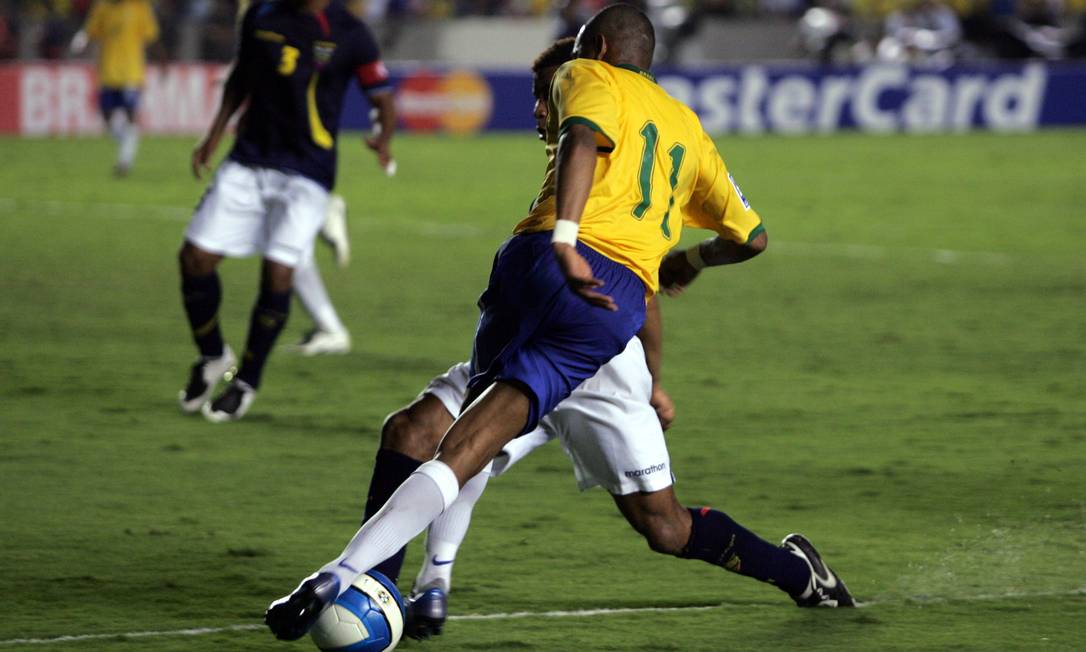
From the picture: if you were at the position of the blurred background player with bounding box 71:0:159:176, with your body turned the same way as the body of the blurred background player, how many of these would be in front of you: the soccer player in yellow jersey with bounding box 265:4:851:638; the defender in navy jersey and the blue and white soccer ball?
3

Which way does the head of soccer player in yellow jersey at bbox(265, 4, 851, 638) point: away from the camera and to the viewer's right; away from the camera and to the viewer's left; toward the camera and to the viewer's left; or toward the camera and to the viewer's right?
away from the camera and to the viewer's left

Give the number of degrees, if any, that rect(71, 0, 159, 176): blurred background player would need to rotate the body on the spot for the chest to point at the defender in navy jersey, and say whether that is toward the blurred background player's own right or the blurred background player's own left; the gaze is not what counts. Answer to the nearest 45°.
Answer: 0° — they already face them

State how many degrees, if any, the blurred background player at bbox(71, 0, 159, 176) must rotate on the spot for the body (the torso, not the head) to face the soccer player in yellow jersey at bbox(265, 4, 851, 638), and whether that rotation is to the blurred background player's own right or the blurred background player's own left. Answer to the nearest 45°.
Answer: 0° — they already face them

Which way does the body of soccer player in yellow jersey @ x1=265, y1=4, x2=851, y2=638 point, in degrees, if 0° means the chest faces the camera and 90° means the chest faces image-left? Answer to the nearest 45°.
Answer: approximately 135°

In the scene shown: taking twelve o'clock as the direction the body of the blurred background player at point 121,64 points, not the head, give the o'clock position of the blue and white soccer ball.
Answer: The blue and white soccer ball is roughly at 12 o'clock from the blurred background player.
